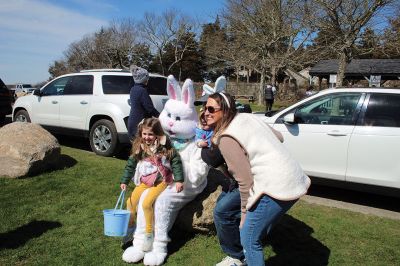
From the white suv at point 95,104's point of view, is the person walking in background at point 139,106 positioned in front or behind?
behind

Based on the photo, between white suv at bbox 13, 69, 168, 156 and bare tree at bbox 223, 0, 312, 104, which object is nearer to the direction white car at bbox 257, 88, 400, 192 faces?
the white suv

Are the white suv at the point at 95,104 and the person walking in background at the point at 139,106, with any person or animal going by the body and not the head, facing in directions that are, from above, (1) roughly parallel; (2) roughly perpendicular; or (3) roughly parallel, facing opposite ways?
roughly perpendicular

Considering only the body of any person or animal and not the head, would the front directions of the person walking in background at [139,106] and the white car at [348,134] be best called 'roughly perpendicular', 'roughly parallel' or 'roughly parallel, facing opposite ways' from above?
roughly perpendicular

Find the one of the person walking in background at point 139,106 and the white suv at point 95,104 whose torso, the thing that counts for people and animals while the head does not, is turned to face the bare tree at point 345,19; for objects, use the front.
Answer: the person walking in background

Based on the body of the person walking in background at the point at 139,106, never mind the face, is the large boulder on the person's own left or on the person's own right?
on the person's own left

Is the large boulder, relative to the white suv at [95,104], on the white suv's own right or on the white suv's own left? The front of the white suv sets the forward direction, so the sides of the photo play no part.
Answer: on the white suv's own left

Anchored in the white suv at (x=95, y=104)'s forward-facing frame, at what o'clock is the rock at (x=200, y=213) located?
The rock is roughly at 7 o'clock from the white suv.

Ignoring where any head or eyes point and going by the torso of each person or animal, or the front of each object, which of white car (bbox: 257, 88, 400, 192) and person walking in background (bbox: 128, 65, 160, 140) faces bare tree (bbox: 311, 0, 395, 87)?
the person walking in background

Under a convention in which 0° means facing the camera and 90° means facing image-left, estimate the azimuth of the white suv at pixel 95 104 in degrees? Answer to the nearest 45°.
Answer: approximately 135°

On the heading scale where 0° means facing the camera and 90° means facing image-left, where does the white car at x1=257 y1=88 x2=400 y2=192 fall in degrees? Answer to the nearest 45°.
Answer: approximately 90°

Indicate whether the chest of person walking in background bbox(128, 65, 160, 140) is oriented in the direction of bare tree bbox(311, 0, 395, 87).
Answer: yes
